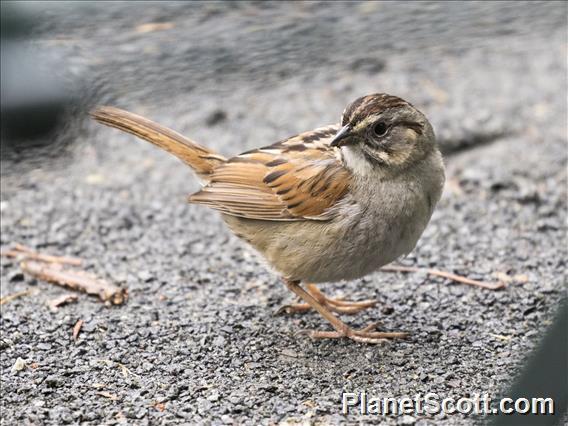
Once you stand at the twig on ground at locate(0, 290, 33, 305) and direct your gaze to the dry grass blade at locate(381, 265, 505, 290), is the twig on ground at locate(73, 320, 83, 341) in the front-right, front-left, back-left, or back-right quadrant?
front-right

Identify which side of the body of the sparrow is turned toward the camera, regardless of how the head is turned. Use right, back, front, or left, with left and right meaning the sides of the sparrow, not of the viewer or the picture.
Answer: right

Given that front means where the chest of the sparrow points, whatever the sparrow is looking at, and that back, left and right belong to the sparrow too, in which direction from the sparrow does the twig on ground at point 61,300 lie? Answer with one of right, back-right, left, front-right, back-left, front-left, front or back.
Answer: back

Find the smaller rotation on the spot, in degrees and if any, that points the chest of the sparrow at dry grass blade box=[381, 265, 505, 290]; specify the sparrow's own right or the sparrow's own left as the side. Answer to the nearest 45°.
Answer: approximately 45° to the sparrow's own left

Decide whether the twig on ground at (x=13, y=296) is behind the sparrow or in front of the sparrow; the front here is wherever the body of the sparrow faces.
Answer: behind

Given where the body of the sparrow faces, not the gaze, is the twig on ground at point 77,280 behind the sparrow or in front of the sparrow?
behind
